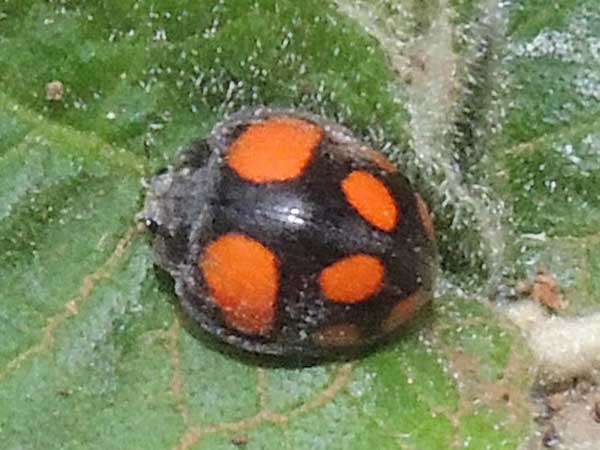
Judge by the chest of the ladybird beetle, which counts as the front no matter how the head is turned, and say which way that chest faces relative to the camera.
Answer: to the viewer's left
